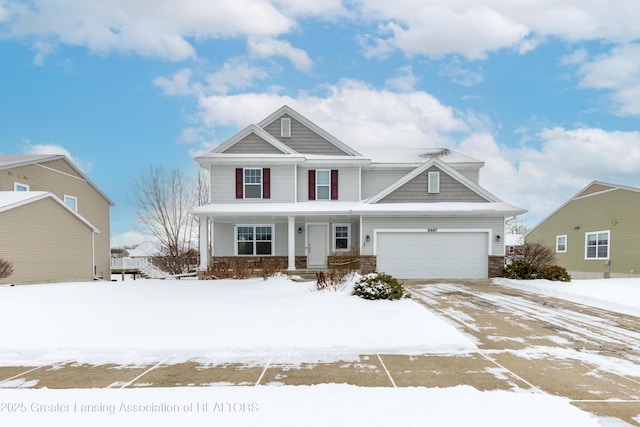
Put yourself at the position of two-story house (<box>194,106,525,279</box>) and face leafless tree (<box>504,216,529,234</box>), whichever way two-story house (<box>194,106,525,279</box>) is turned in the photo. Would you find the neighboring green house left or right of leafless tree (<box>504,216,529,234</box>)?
right

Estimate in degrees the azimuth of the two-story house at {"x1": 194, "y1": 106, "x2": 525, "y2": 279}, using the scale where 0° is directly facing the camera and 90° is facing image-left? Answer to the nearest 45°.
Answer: approximately 0°
